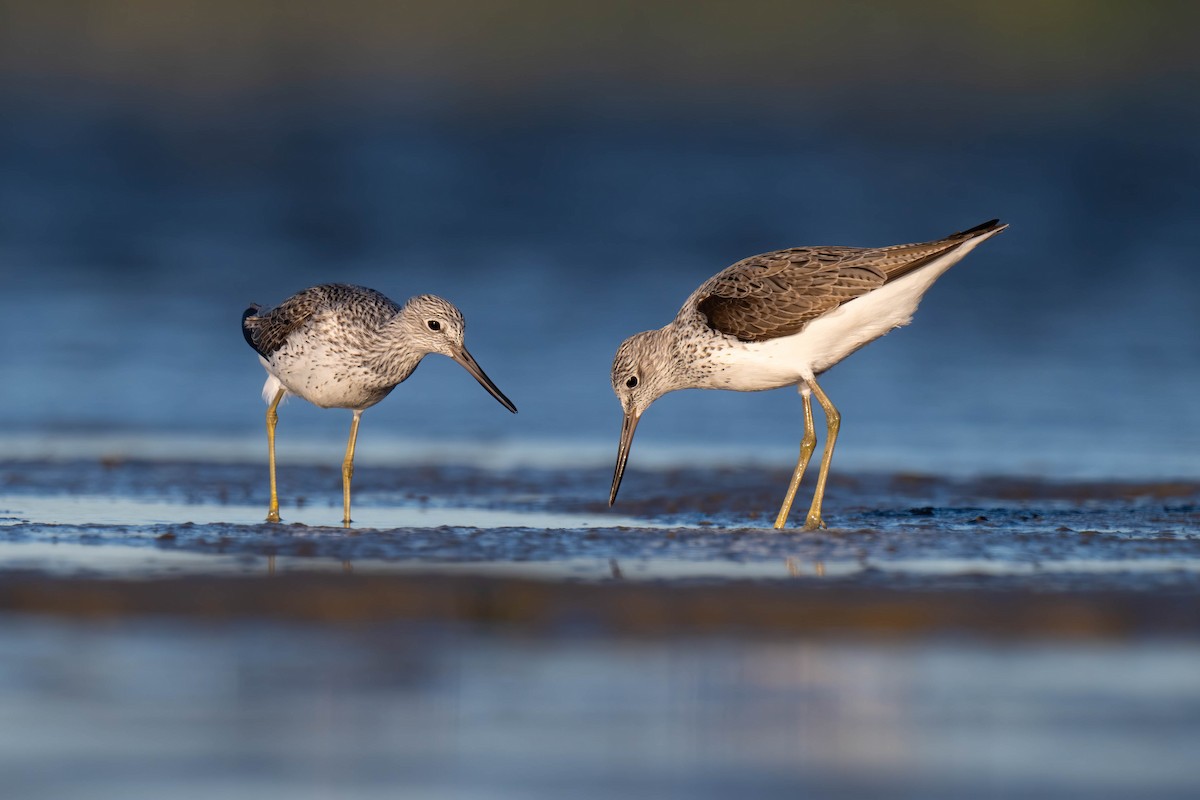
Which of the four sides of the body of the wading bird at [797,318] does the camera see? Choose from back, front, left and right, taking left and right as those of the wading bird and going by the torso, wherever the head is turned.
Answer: left

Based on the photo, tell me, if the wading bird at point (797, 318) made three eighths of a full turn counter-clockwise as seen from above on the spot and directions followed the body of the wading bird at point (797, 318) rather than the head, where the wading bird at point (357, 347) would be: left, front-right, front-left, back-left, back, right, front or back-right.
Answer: back-right
